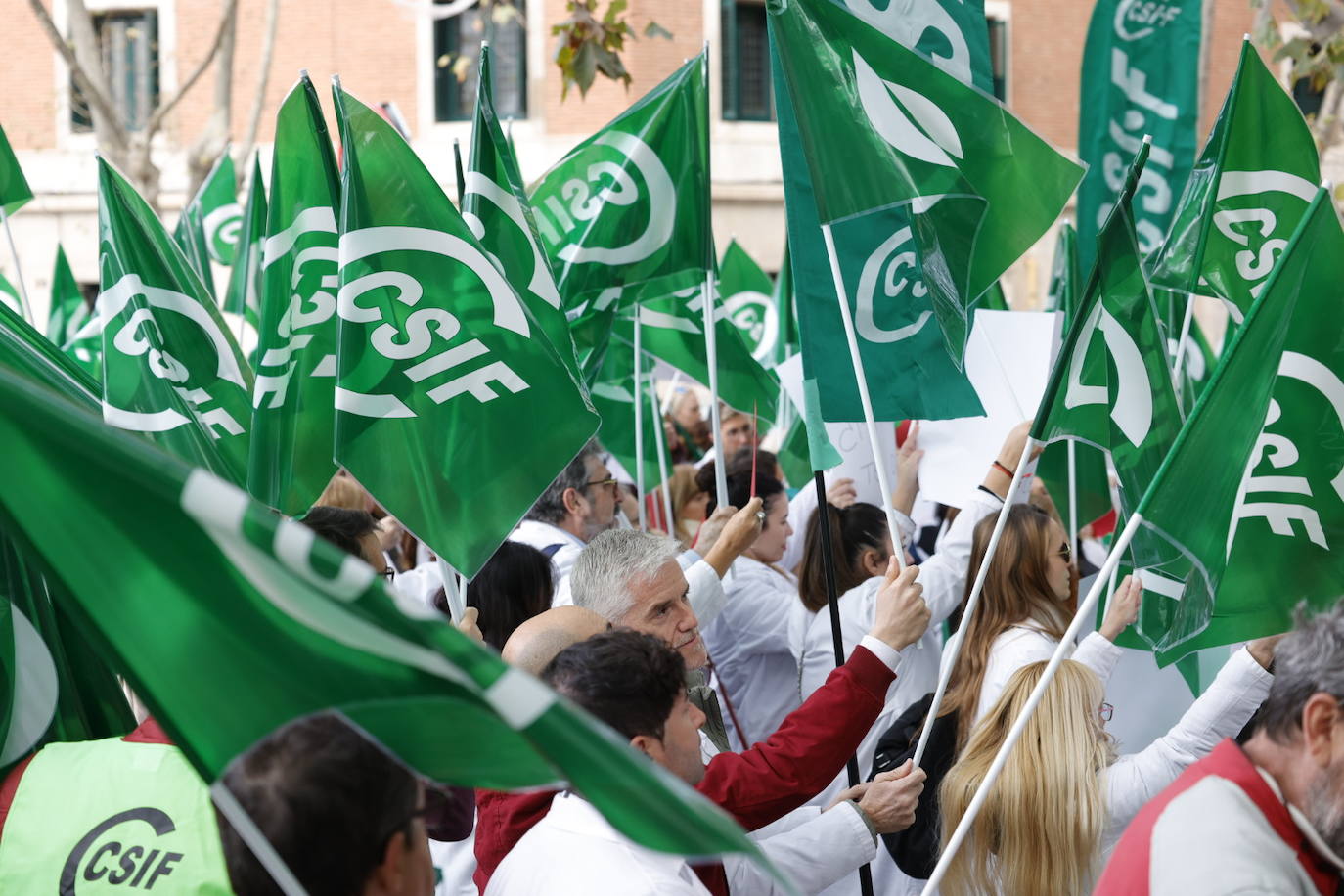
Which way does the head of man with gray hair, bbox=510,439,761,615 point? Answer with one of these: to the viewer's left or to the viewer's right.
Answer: to the viewer's right

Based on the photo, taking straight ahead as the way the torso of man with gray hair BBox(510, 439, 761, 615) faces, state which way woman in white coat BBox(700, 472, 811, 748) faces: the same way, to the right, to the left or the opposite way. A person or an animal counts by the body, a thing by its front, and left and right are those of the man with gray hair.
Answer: the same way

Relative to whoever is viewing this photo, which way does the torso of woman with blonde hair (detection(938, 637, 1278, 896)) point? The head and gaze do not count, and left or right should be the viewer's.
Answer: facing away from the viewer and to the right of the viewer

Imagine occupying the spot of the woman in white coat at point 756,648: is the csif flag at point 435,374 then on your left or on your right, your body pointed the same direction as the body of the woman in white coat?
on your right

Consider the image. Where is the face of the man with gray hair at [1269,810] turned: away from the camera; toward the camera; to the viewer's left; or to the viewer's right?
to the viewer's right

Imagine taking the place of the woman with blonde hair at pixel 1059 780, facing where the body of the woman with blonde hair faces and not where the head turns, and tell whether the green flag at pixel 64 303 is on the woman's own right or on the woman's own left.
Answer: on the woman's own left

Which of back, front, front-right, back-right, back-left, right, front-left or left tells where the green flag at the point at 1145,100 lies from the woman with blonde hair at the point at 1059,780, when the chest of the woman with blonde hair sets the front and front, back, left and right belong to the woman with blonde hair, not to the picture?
front-left

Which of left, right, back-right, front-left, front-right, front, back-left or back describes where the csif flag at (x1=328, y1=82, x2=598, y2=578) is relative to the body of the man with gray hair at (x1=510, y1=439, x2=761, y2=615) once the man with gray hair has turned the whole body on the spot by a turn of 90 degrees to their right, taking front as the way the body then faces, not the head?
front

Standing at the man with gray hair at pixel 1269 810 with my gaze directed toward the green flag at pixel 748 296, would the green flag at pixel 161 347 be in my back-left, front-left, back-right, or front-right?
front-left
